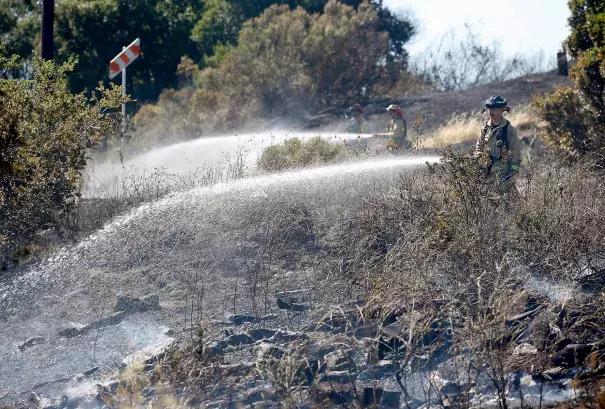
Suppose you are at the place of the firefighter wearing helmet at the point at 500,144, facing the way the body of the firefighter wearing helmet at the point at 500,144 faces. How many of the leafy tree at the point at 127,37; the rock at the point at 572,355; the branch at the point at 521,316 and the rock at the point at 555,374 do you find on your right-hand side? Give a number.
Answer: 1

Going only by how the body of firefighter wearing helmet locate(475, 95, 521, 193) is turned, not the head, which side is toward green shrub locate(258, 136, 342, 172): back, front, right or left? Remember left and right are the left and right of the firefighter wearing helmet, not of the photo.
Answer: right

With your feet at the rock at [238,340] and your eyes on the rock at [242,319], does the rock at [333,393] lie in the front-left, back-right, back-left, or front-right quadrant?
back-right

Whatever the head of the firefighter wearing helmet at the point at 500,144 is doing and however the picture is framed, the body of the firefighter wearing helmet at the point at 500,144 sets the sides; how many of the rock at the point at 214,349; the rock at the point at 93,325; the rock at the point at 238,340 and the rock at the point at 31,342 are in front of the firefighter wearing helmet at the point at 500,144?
4

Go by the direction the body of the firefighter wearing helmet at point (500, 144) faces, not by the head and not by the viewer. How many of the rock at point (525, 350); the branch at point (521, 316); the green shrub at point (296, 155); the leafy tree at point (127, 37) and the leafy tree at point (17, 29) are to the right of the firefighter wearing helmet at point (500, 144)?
3

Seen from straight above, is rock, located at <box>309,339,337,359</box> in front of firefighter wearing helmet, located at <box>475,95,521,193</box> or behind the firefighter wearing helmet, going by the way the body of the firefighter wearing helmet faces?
in front

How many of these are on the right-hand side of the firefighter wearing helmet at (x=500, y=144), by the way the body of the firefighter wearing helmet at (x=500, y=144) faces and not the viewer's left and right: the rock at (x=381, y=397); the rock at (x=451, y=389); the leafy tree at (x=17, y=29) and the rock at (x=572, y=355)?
1

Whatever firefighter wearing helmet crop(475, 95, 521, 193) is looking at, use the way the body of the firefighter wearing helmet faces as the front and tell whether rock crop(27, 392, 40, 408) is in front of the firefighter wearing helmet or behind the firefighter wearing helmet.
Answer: in front

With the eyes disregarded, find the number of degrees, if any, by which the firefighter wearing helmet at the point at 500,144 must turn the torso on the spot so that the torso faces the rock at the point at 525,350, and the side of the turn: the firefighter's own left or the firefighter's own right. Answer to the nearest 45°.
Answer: approximately 45° to the firefighter's own left

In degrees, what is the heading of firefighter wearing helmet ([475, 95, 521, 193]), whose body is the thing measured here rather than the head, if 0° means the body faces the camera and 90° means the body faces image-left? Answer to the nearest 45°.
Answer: approximately 45°

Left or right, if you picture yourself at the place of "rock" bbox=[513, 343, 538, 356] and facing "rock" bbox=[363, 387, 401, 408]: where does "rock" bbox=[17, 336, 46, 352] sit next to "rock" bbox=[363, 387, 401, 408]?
right

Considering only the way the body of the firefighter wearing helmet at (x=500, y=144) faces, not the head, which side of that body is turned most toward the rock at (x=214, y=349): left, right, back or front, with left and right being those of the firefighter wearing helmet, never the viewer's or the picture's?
front

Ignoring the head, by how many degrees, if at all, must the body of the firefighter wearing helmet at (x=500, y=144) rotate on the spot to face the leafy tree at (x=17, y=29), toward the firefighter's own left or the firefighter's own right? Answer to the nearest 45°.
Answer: approximately 90° to the firefighter's own right

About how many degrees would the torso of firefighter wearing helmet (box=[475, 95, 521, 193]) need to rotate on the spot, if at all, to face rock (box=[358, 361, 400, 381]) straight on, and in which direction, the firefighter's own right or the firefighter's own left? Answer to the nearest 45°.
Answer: approximately 45° to the firefighter's own left
